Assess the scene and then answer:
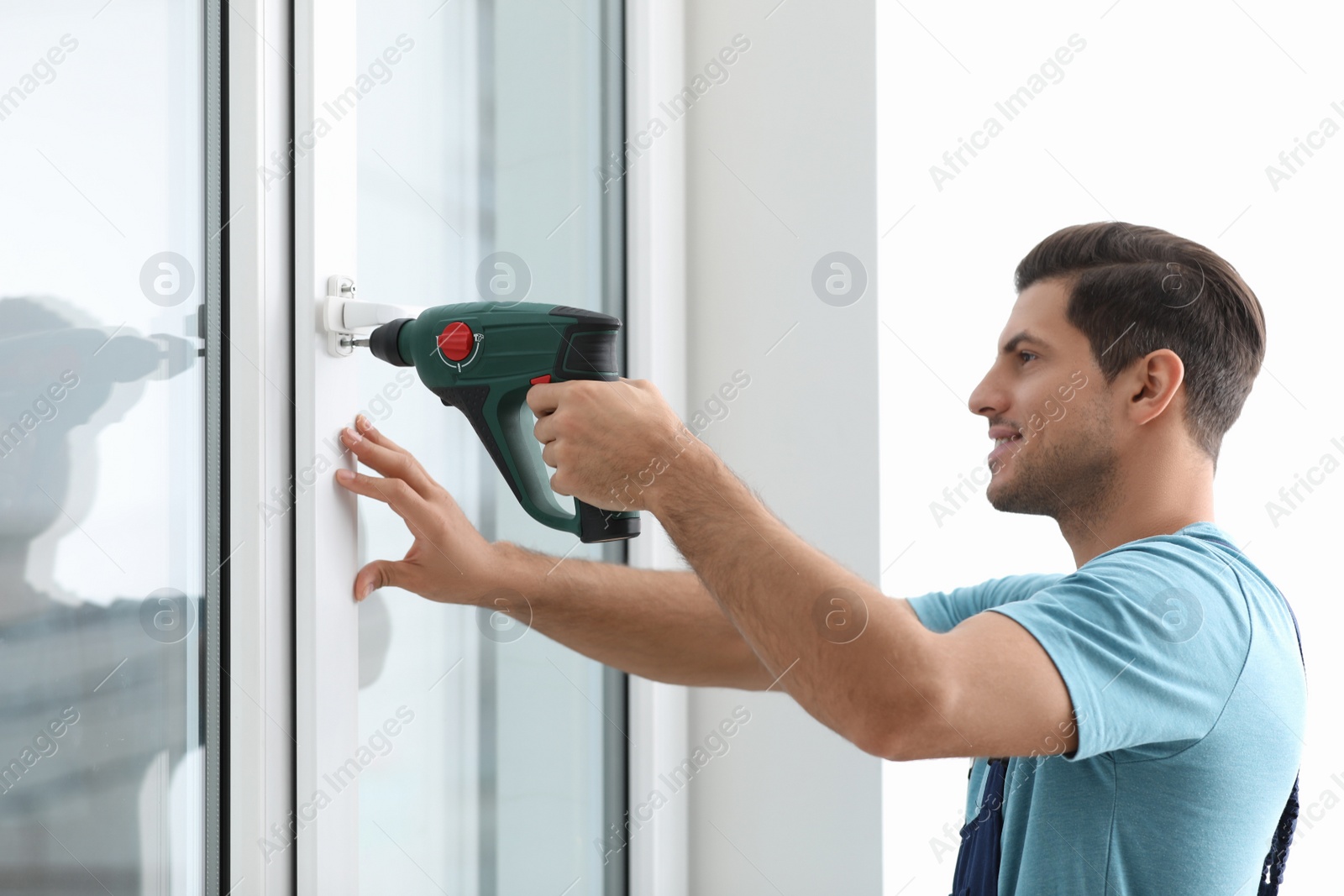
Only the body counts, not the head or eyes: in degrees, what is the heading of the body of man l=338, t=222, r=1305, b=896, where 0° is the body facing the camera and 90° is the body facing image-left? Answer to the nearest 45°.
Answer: approximately 90°
